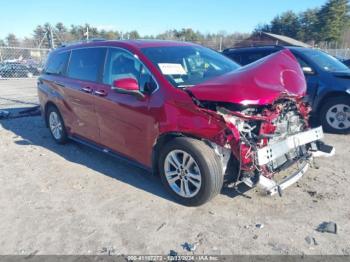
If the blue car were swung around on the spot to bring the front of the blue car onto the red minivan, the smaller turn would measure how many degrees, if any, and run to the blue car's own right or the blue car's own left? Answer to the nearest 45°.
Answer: approximately 90° to the blue car's own right

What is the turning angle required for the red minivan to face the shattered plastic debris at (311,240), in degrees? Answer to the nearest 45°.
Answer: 0° — it already faces it

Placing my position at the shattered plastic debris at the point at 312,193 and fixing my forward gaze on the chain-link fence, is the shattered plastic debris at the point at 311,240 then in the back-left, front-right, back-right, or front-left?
back-left

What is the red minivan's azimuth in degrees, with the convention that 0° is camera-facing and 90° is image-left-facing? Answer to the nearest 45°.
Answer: approximately 315°

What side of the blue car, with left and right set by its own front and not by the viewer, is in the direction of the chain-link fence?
back

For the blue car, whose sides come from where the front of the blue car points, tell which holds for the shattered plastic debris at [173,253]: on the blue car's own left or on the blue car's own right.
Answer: on the blue car's own right

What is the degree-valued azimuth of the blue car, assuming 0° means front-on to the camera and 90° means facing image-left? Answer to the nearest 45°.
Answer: approximately 315°

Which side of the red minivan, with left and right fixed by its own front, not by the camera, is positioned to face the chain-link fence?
back

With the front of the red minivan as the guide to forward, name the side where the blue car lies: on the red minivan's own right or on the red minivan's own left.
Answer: on the red minivan's own left

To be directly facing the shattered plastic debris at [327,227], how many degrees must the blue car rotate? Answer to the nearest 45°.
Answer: approximately 45° to its right
